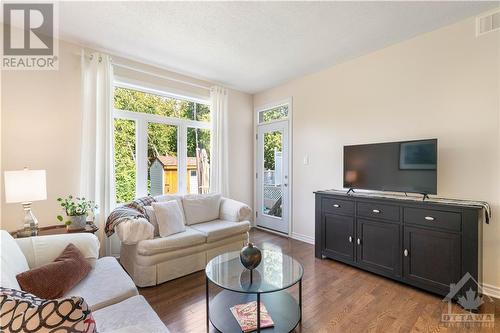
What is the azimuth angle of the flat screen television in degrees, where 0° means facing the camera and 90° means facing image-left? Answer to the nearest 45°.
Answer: approximately 45°

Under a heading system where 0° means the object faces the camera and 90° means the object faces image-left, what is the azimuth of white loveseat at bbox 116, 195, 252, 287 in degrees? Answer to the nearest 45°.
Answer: approximately 315°

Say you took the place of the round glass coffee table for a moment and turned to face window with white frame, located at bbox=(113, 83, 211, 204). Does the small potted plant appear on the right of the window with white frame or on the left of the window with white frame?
left

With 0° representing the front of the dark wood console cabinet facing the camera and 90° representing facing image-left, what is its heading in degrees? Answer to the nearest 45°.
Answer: approximately 45°

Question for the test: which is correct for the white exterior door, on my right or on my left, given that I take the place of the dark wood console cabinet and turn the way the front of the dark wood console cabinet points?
on my right

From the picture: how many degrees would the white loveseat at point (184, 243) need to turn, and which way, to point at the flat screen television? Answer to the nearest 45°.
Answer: approximately 45° to its left

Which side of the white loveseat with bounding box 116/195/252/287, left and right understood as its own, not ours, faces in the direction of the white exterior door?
left

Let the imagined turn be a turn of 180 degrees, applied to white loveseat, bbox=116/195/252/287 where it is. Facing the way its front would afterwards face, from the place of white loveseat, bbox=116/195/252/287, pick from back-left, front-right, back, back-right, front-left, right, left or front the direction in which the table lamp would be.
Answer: front-left

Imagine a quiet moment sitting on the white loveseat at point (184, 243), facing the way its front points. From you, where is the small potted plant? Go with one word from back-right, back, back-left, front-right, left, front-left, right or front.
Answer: back-right
